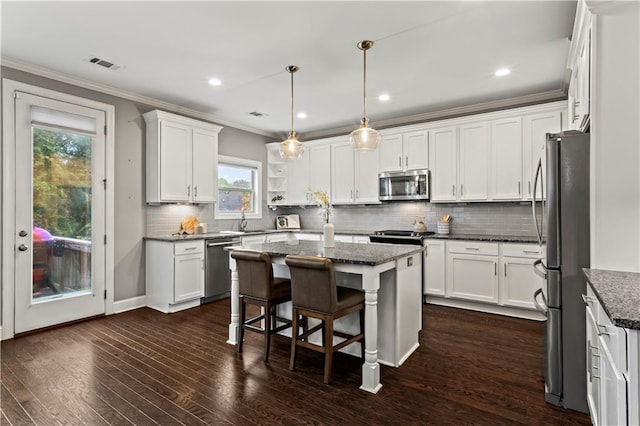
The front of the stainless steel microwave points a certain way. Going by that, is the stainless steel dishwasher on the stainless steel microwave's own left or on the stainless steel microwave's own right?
on the stainless steel microwave's own right

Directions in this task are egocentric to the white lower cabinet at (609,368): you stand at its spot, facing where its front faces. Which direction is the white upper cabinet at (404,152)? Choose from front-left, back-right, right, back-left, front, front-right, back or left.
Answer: front-right

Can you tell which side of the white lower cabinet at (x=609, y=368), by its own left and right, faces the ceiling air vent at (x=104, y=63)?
front

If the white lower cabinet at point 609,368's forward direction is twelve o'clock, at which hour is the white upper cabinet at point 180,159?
The white upper cabinet is roughly at 12 o'clock from the white lower cabinet.

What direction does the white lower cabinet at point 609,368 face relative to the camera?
to the viewer's left

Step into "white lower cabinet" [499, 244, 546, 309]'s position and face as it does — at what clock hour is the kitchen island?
The kitchen island is roughly at 1 o'clock from the white lower cabinet.

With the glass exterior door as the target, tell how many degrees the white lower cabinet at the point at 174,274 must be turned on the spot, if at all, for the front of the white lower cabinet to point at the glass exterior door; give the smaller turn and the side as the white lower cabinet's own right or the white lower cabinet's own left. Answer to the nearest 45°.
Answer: approximately 135° to the white lower cabinet's own right

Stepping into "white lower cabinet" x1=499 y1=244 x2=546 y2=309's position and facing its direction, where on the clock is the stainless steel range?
The stainless steel range is roughly at 3 o'clock from the white lower cabinet.

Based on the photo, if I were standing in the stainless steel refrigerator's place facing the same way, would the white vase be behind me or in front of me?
in front

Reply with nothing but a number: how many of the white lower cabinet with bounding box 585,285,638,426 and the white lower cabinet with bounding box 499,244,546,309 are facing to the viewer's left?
1

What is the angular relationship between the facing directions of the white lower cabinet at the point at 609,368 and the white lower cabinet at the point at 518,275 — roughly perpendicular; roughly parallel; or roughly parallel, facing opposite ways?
roughly perpendicular

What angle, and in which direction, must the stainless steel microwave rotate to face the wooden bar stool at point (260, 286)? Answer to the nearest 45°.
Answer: approximately 45° to its right

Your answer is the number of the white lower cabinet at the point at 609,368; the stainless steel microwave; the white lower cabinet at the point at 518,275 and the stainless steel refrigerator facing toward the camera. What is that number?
2

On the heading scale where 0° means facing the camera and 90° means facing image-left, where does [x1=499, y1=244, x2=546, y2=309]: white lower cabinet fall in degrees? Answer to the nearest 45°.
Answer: approximately 0°

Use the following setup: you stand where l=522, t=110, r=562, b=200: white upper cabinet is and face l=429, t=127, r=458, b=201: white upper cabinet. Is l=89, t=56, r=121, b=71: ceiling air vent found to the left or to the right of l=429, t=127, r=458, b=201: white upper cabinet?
left

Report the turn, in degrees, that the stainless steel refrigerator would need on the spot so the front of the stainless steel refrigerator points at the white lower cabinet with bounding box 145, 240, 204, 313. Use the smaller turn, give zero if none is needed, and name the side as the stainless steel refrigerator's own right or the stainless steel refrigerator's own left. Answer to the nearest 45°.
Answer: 0° — it already faces it
